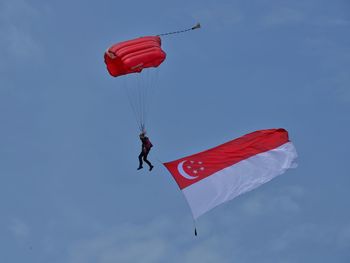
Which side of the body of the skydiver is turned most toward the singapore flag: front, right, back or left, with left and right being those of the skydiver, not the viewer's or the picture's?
back

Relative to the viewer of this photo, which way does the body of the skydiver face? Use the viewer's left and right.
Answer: facing to the left of the viewer
